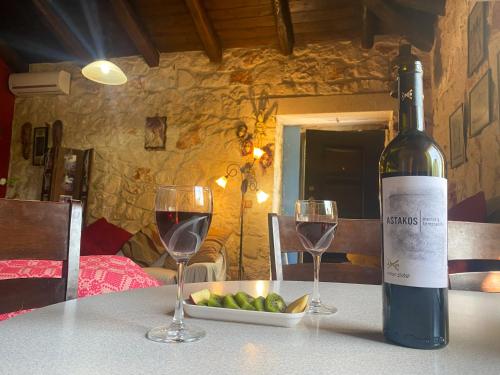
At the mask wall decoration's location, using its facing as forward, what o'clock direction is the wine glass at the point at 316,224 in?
The wine glass is roughly at 12 o'clock from the mask wall decoration.

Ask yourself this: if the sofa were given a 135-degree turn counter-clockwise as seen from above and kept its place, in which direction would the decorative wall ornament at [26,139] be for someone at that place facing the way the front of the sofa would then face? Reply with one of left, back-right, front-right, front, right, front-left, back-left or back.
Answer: left

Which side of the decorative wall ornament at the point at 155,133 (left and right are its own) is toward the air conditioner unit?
right

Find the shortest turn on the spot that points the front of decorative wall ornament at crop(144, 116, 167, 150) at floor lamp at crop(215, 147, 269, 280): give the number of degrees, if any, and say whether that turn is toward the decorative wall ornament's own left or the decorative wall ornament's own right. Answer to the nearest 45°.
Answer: approximately 45° to the decorative wall ornament's own left

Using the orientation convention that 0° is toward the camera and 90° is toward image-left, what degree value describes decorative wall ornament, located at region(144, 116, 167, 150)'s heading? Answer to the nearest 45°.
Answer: approximately 0°

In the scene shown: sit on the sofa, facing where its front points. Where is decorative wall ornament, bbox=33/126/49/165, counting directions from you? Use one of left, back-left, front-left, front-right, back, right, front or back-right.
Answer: back-right

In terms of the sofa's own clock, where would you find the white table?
The white table is roughly at 12 o'clock from the sofa.

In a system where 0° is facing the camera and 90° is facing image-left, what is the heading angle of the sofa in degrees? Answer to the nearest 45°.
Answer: approximately 0°
